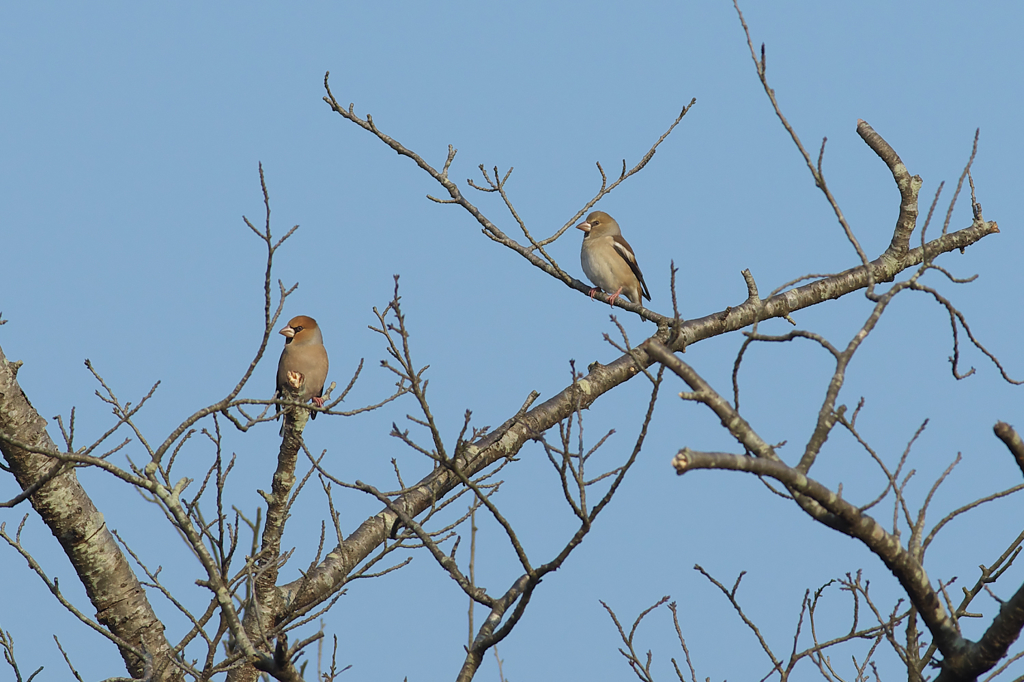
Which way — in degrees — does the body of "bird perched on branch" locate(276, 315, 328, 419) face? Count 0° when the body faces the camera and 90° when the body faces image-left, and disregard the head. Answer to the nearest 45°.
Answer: approximately 45°

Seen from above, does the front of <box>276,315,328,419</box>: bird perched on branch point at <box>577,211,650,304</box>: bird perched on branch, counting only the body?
no
